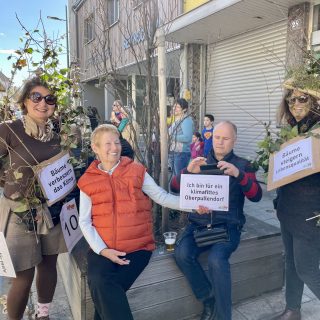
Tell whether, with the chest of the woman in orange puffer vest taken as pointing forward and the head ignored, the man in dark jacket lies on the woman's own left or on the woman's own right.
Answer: on the woman's own left

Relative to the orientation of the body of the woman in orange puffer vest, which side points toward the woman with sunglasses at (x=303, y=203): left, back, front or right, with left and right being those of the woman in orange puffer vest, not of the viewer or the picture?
left

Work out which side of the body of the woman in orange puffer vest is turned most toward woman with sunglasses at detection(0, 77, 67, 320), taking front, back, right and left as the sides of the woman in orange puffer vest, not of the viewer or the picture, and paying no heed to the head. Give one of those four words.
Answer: right

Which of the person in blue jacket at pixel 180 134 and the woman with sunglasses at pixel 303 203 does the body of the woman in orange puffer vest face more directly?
the woman with sunglasses

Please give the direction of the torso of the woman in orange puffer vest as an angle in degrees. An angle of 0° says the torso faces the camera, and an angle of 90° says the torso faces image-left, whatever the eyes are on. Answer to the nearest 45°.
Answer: approximately 0°

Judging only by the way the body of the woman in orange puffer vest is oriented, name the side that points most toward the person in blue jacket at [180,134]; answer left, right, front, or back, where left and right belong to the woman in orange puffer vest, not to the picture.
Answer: back

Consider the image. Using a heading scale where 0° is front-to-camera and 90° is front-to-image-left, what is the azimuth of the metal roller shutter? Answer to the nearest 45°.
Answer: approximately 45°

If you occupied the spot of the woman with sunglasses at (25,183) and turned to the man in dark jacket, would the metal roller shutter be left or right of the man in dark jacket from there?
left

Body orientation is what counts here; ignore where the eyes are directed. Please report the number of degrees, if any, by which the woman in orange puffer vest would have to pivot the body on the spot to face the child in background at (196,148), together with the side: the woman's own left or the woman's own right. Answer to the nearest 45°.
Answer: approximately 180°
